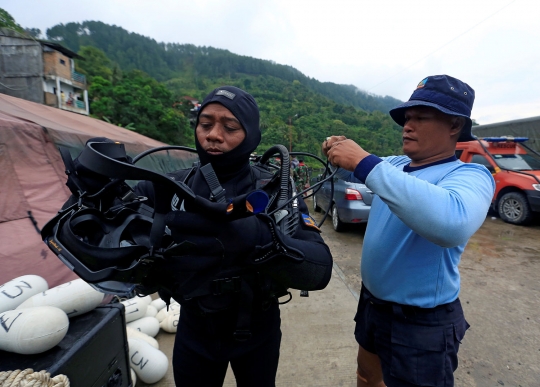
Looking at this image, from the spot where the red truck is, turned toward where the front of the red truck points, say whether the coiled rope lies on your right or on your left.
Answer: on your right

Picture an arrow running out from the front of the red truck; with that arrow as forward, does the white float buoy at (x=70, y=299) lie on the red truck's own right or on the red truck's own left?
on the red truck's own right

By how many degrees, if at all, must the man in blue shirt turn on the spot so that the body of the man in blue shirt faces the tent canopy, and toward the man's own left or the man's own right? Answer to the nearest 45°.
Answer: approximately 45° to the man's own right

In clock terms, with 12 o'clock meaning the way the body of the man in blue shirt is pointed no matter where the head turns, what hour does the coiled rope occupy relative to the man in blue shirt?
The coiled rope is roughly at 12 o'clock from the man in blue shirt.

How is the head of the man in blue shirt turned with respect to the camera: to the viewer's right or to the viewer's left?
to the viewer's left

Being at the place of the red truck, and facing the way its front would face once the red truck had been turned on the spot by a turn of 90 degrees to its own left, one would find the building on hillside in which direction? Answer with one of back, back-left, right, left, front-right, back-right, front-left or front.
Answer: back-left

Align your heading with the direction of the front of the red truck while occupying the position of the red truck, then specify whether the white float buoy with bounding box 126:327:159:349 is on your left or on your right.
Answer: on your right

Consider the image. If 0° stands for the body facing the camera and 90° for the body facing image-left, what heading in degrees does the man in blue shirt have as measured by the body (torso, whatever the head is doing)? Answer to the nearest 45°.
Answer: approximately 45°

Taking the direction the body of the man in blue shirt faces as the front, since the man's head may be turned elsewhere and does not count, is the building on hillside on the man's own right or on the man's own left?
on the man's own right

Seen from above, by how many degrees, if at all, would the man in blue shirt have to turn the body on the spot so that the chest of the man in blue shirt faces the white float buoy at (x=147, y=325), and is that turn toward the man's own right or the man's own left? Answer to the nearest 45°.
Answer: approximately 45° to the man's own right

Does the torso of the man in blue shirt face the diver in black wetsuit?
yes
